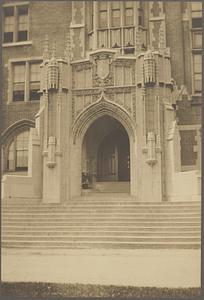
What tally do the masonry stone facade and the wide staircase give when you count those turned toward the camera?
2

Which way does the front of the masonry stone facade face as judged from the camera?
facing the viewer

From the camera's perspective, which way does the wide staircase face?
toward the camera

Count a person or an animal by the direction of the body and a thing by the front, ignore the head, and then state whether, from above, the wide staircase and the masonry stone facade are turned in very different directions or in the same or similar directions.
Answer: same or similar directions
